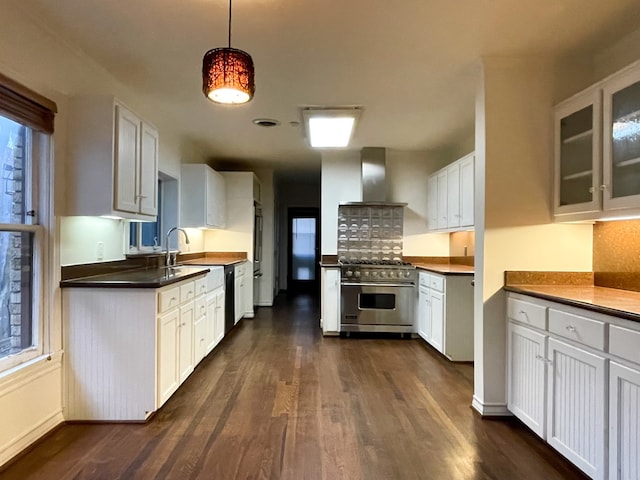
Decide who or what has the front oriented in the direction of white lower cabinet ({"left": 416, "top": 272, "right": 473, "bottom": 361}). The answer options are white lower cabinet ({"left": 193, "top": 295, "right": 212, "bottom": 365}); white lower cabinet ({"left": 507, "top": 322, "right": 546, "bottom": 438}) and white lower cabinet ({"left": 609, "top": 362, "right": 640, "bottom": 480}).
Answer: white lower cabinet ({"left": 193, "top": 295, "right": 212, "bottom": 365})

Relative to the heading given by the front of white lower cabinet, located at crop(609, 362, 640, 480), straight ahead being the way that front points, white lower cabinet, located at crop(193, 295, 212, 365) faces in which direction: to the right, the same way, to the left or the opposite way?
the opposite way

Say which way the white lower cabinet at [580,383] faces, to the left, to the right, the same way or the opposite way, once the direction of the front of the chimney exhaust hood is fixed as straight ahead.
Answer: to the right

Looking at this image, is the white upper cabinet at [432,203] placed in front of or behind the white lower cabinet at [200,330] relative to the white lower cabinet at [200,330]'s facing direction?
in front

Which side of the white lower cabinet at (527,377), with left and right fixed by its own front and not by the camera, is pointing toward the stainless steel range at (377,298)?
right

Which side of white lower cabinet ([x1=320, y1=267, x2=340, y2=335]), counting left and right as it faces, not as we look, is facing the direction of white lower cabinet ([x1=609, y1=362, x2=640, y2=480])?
front

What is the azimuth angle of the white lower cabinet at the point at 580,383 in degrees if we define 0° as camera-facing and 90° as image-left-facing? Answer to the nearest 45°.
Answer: approximately 45°

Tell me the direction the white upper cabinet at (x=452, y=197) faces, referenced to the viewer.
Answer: facing the viewer and to the left of the viewer

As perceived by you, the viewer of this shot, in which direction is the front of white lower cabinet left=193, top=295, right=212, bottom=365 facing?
facing to the right of the viewer

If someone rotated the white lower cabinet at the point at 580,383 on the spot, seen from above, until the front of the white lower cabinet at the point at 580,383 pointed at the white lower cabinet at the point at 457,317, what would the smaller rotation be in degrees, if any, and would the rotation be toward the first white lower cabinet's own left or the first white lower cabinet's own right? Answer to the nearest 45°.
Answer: approximately 90° to the first white lower cabinet's own right

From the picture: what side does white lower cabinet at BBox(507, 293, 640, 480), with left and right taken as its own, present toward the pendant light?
front
